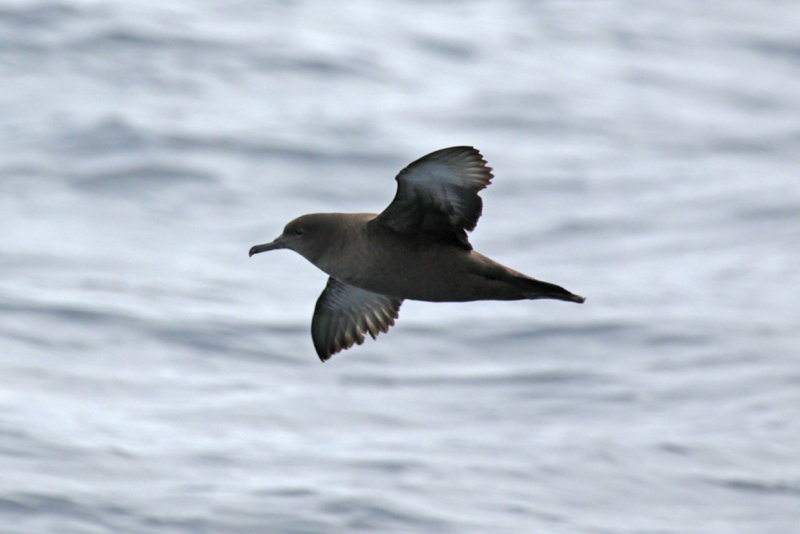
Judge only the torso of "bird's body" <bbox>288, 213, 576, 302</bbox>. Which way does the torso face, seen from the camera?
to the viewer's left
